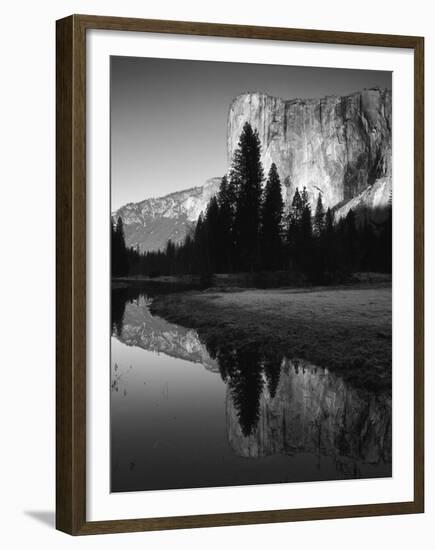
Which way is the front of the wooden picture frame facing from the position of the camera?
facing the viewer and to the right of the viewer
